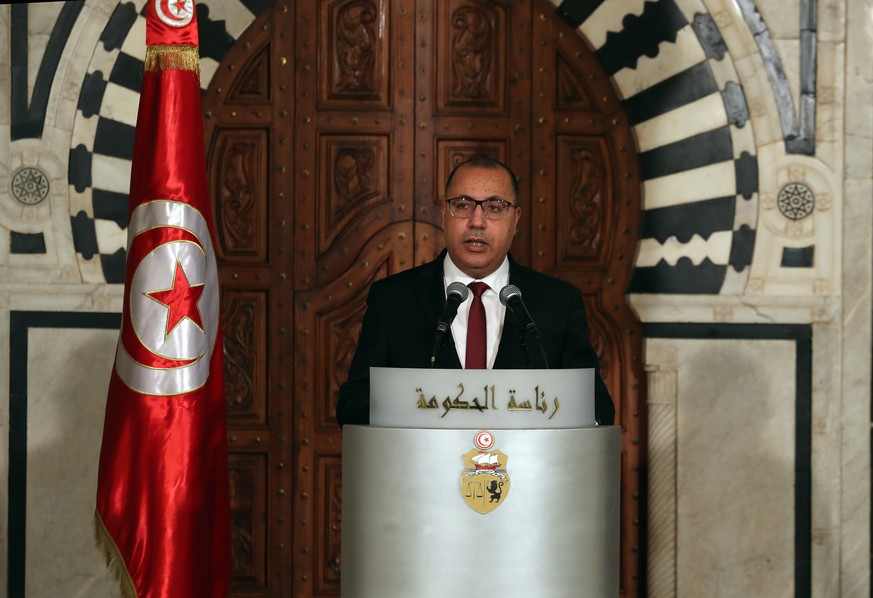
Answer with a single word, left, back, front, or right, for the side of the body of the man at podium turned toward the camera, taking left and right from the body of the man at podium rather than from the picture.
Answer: front

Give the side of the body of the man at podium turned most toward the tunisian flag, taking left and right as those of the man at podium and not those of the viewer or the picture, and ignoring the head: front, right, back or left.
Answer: right

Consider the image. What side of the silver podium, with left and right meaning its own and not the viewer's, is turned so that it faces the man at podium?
back

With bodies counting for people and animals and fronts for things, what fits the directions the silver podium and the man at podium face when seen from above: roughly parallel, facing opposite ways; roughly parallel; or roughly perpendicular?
roughly parallel

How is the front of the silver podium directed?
toward the camera

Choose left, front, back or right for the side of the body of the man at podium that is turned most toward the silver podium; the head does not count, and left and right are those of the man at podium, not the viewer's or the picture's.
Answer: front

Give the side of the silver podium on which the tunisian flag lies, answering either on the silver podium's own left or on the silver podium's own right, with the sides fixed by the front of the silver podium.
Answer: on the silver podium's own right

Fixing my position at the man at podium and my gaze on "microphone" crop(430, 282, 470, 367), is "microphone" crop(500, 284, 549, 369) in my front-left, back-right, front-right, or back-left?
front-left

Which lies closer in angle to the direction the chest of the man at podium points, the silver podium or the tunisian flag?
the silver podium

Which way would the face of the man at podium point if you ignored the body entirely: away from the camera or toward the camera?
toward the camera

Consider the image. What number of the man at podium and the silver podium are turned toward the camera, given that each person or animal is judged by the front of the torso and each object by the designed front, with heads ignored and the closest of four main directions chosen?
2
